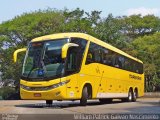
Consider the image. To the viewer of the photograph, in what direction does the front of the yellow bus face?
facing the viewer and to the left of the viewer
